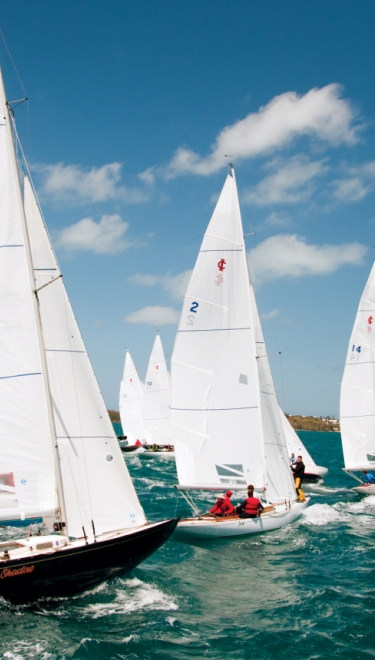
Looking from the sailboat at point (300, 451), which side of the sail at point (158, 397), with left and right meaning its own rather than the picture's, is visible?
right

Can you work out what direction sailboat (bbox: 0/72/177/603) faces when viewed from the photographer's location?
facing to the right of the viewer

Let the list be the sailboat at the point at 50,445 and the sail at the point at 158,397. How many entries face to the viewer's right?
2

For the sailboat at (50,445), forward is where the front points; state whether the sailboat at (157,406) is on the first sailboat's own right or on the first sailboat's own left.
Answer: on the first sailboat's own left
